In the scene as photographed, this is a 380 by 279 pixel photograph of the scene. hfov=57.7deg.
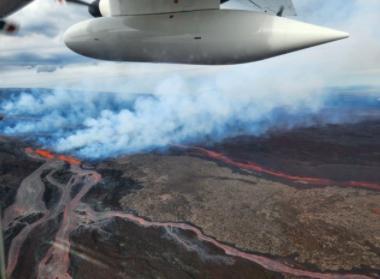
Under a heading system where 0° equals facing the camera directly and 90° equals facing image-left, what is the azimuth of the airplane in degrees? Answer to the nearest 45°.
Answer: approximately 90°
